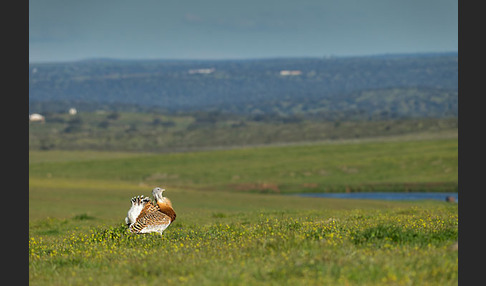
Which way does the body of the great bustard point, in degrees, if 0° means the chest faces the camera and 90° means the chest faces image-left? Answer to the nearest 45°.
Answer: approximately 270°
